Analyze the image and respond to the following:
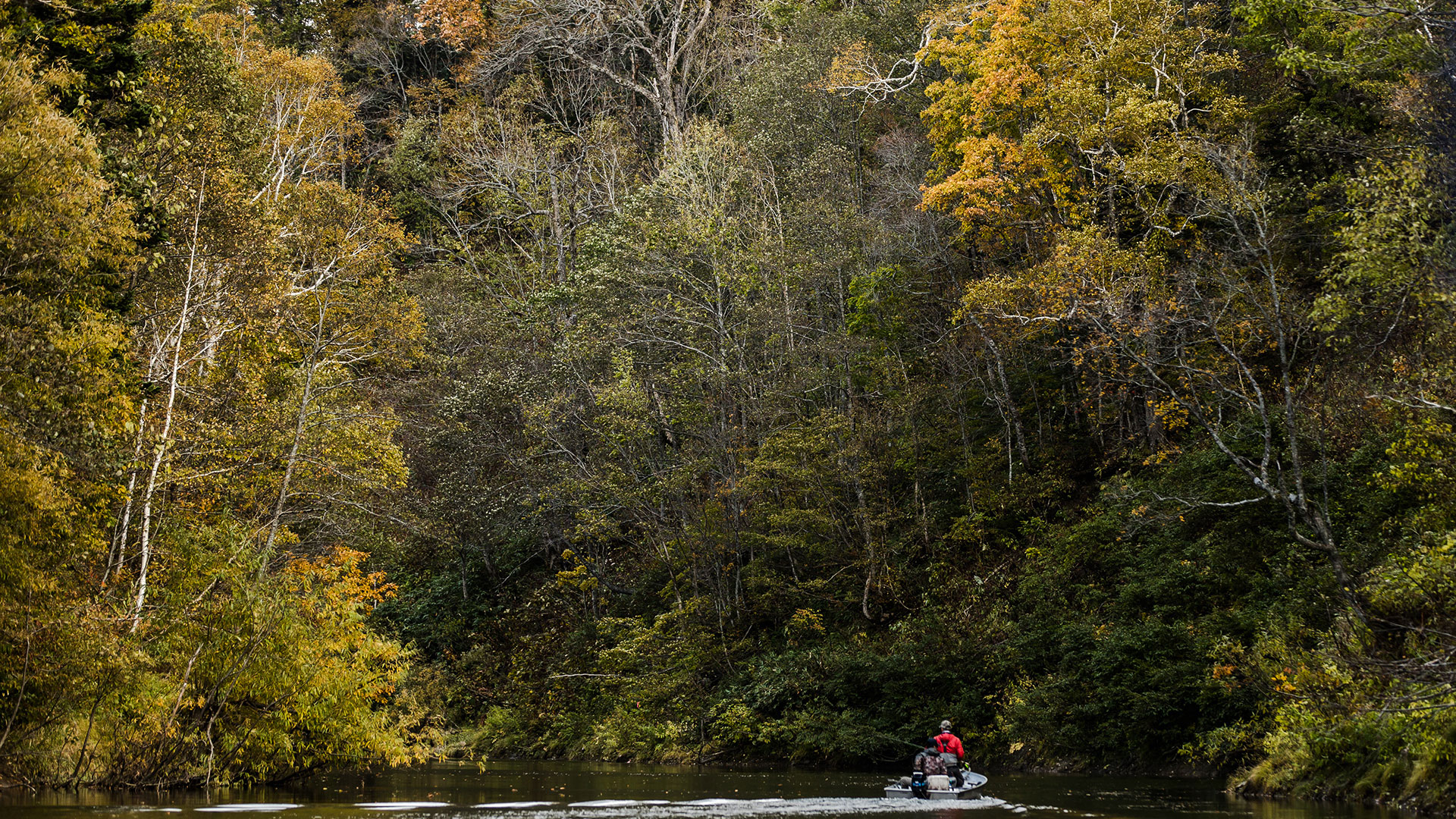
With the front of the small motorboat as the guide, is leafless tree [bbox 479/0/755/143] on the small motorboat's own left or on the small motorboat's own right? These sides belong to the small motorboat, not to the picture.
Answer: on the small motorboat's own left
